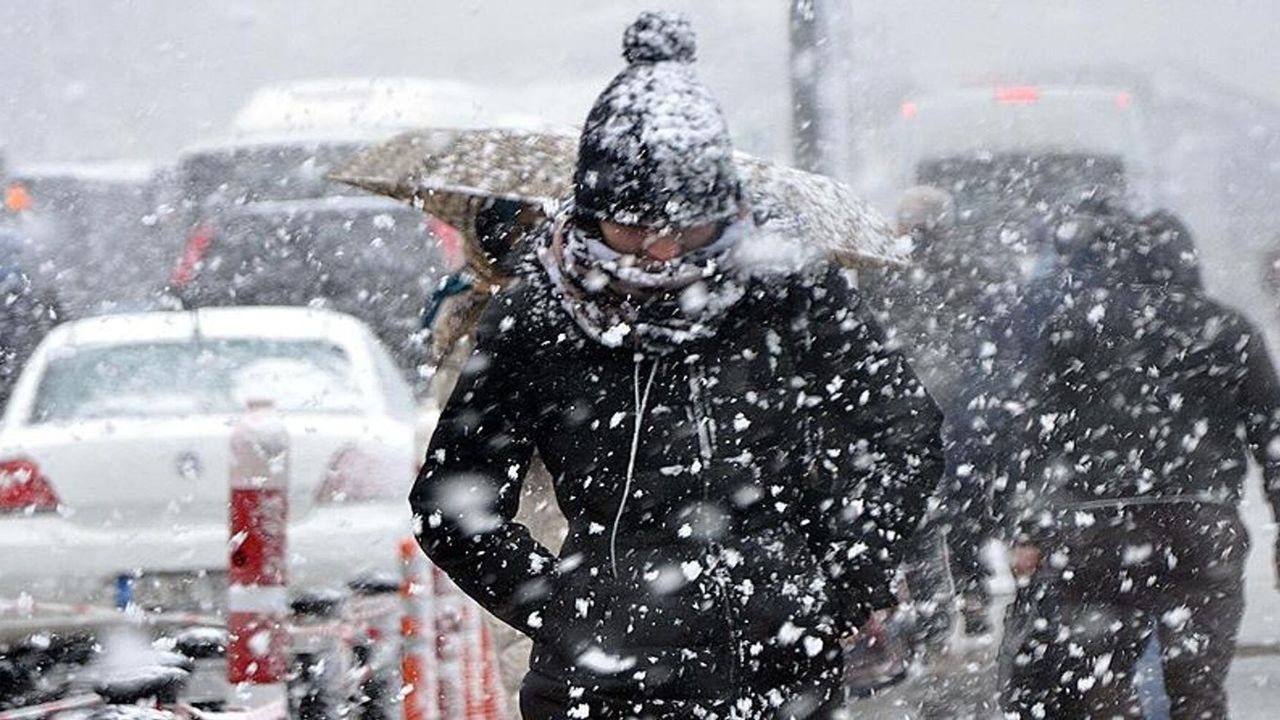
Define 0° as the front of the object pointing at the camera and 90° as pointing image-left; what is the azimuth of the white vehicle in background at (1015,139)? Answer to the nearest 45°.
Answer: approximately 180°

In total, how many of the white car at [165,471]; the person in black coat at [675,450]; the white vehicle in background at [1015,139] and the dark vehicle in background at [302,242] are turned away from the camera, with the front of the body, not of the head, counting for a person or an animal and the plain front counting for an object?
3

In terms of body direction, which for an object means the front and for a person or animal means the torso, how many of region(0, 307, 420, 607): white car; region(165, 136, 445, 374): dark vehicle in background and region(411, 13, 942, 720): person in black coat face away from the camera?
2

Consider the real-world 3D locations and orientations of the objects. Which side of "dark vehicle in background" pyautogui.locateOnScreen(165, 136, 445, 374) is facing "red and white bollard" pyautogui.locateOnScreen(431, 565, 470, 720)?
back

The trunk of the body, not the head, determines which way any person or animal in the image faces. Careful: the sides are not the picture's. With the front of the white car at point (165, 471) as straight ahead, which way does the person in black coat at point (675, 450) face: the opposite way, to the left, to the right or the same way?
the opposite way

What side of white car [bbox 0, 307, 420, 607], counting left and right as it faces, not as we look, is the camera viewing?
back

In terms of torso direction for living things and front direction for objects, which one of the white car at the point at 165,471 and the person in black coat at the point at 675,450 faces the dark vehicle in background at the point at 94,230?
the white car

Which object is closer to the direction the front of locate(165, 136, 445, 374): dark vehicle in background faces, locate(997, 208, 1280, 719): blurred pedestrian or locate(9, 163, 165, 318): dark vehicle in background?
the dark vehicle in background

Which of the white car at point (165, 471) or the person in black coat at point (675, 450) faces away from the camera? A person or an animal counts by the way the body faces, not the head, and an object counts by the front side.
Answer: the white car

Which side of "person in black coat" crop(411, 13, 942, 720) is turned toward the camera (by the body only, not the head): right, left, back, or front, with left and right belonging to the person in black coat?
front

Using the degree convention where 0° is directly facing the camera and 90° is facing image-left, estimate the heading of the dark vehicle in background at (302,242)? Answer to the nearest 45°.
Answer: approximately 180°

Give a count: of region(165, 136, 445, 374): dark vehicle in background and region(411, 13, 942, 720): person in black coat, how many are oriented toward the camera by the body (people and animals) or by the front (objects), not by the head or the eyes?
1

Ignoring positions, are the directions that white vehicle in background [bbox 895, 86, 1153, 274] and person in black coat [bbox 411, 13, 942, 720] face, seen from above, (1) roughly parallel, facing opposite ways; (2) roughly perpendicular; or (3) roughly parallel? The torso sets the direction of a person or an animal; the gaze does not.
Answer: roughly parallel, facing opposite ways
